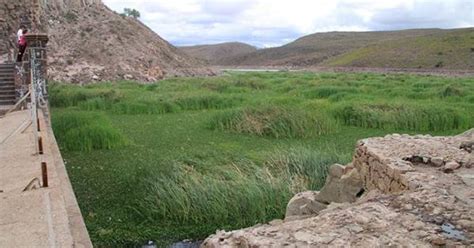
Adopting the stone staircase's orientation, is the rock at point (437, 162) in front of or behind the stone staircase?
in front

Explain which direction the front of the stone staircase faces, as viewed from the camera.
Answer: facing the viewer

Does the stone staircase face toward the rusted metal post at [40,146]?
yes
